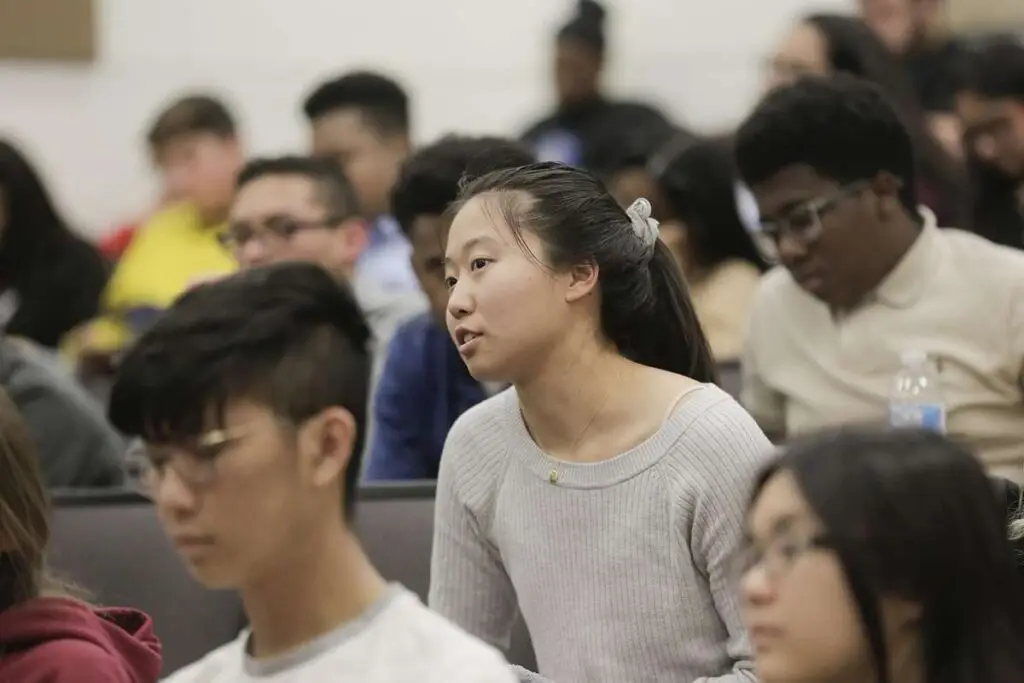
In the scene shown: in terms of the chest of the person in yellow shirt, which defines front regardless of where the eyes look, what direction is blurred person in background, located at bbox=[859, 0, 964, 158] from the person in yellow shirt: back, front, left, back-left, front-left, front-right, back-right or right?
back-left

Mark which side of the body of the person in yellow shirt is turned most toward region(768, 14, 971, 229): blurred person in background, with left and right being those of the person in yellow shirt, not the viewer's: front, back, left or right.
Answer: left

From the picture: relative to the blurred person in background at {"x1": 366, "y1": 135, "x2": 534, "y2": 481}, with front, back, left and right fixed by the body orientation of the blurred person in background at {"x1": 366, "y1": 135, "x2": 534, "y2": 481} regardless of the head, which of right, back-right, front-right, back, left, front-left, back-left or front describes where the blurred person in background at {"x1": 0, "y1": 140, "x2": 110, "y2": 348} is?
right

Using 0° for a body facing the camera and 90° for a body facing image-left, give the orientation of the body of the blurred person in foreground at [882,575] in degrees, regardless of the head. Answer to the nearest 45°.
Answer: approximately 45°

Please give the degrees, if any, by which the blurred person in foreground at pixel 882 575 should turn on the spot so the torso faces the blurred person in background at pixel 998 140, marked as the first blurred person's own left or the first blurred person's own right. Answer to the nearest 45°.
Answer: approximately 135° to the first blurred person's own right

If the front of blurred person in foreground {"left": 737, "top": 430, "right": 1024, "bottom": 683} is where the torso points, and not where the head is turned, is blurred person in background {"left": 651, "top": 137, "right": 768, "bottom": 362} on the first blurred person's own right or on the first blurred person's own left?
on the first blurred person's own right

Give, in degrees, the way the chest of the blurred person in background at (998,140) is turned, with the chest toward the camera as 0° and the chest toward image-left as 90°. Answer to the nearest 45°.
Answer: approximately 45°

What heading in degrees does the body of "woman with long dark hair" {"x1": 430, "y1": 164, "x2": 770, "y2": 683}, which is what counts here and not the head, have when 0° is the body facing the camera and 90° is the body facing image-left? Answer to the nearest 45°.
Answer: approximately 45°
